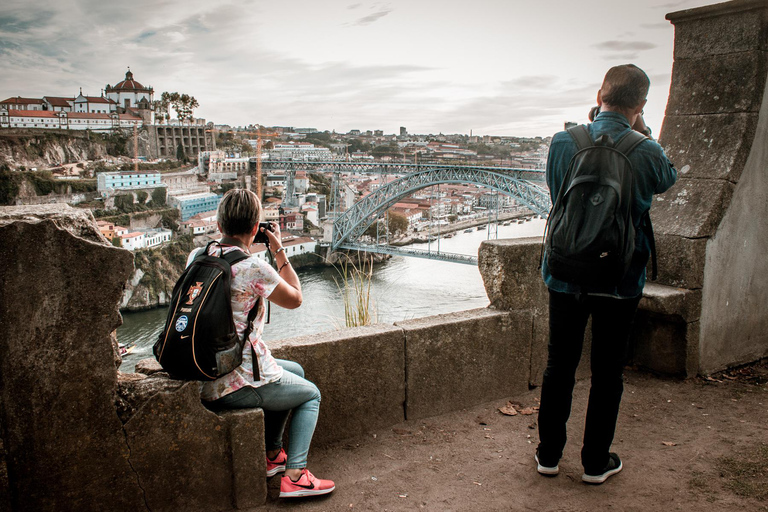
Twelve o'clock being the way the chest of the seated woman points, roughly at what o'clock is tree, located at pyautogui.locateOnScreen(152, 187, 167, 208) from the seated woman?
The tree is roughly at 10 o'clock from the seated woman.

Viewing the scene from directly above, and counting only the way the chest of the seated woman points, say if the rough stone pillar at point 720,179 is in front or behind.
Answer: in front

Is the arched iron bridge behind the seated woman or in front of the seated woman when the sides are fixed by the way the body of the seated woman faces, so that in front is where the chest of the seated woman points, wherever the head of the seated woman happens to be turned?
in front

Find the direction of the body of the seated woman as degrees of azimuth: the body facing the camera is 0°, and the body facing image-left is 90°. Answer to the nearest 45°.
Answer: approximately 225°

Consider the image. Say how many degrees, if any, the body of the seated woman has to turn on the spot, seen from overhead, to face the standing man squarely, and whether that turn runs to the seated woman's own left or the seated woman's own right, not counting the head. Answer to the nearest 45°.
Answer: approximately 45° to the seated woman's own right

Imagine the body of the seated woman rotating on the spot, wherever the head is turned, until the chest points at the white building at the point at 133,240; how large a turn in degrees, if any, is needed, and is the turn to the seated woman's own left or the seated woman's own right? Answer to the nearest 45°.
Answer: approximately 45° to the seated woman's own left

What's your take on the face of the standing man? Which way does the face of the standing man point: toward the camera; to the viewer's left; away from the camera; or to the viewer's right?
away from the camera

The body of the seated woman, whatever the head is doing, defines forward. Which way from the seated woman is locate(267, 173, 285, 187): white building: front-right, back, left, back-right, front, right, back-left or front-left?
front-left
